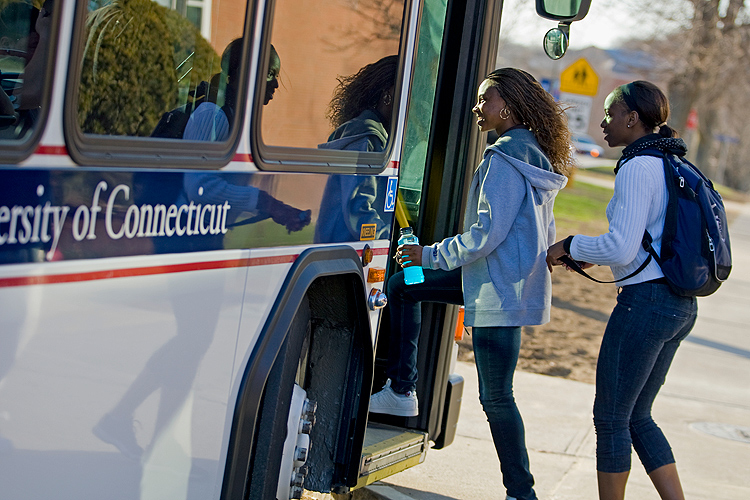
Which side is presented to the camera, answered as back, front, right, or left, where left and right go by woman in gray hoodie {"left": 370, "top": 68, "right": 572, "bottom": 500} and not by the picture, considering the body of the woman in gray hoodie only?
left

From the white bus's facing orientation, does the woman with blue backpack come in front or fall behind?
in front

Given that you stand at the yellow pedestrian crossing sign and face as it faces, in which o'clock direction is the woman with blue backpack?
The woman with blue backpack is roughly at 12 o'clock from the yellow pedestrian crossing sign.

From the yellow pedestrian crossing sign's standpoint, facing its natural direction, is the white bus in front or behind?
in front

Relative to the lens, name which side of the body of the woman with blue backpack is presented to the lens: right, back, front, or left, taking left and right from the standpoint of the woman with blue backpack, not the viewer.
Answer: left

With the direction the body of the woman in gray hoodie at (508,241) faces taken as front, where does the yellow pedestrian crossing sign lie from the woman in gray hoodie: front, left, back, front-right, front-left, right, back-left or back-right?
right

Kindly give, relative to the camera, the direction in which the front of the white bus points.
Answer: facing away from the viewer and to the right of the viewer

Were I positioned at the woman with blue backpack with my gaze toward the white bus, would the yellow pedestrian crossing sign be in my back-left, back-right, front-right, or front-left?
back-right

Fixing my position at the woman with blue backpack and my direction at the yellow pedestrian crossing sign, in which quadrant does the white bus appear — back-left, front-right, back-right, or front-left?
back-left

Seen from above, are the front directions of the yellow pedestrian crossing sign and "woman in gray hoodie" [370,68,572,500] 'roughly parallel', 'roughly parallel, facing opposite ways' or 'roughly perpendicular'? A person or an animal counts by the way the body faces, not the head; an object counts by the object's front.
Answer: roughly perpendicular

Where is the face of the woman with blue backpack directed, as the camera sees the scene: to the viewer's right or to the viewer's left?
to the viewer's left

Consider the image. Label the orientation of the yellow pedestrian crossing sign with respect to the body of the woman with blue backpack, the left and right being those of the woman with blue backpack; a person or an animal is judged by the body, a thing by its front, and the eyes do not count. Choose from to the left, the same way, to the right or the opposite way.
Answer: to the left

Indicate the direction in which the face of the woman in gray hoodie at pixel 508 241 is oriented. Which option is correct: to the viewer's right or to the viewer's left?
to the viewer's left
